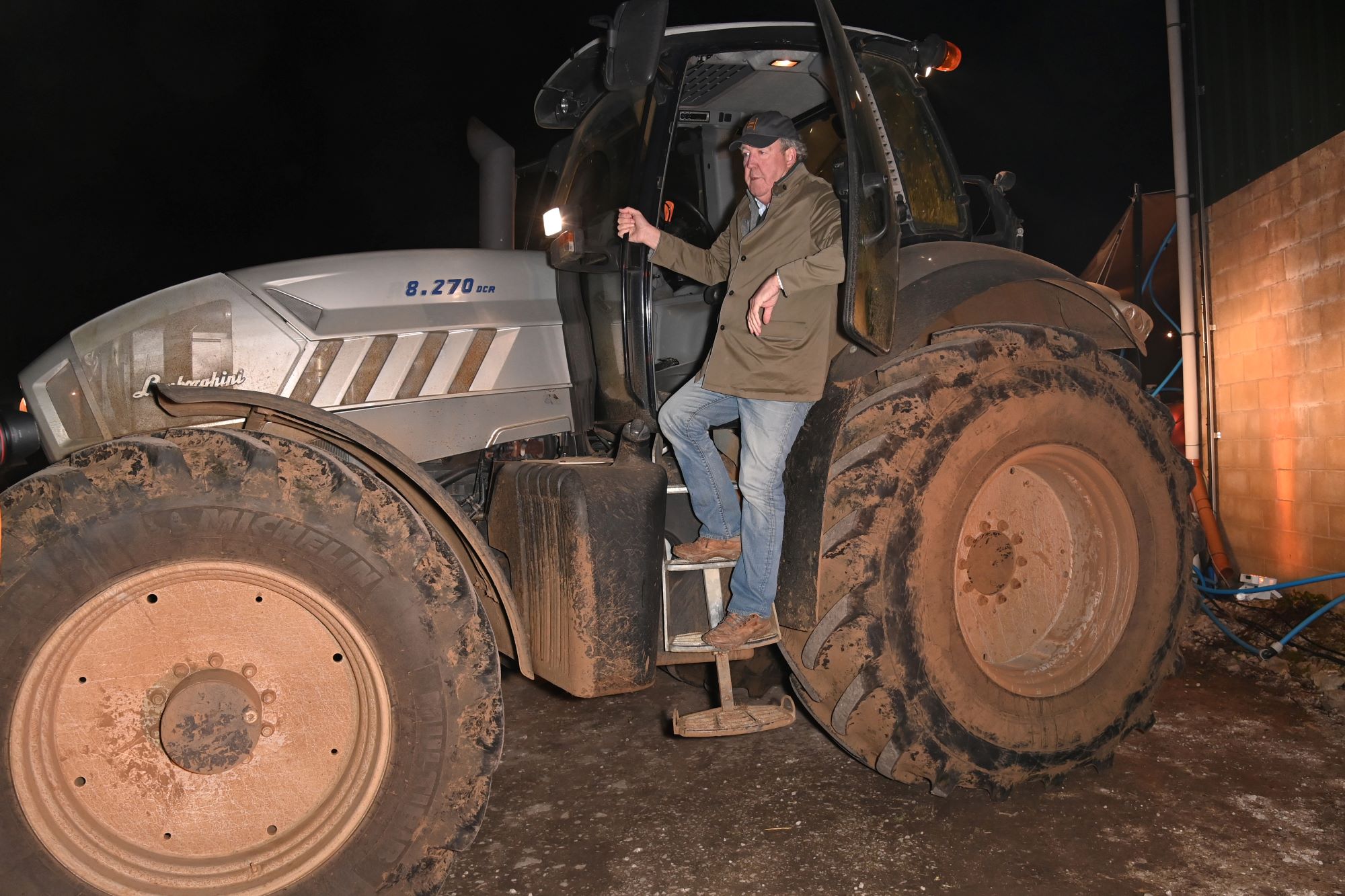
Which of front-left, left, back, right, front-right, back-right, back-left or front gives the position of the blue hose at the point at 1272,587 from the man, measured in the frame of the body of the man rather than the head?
back

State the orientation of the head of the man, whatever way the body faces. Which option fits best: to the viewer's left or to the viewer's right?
to the viewer's left

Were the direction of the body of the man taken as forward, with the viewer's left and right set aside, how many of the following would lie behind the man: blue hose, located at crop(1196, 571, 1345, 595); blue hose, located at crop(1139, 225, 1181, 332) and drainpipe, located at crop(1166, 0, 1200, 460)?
3

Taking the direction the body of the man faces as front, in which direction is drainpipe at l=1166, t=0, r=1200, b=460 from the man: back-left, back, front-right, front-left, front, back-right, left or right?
back

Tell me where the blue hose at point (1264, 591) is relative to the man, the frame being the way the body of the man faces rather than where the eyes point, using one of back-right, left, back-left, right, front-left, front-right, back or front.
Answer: back

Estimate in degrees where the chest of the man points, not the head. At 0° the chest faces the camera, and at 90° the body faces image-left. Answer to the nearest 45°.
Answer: approximately 45°
